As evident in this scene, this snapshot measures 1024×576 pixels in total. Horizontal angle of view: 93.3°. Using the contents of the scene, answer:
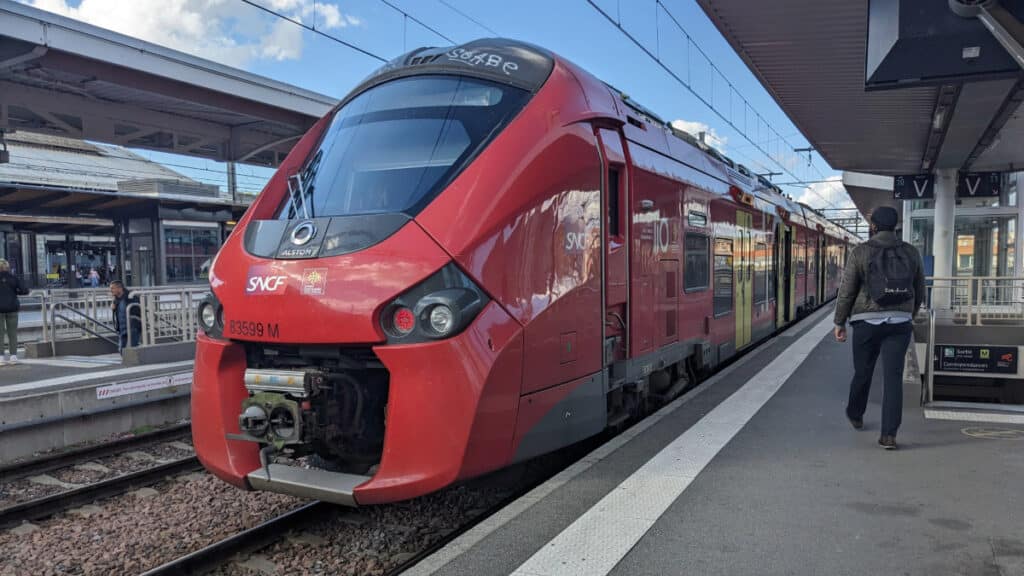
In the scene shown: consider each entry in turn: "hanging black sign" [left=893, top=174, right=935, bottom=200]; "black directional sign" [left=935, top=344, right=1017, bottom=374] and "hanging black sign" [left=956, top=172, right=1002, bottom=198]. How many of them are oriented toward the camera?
3

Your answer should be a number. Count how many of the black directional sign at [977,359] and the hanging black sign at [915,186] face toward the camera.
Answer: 2

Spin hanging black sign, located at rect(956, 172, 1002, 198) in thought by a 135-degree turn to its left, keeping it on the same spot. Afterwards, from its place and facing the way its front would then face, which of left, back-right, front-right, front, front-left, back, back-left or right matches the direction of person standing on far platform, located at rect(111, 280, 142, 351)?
back

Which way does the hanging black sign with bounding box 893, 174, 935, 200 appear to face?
toward the camera

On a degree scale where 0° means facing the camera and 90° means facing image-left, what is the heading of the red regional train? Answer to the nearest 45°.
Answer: approximately 45°

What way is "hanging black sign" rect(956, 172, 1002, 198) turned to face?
toward the camera

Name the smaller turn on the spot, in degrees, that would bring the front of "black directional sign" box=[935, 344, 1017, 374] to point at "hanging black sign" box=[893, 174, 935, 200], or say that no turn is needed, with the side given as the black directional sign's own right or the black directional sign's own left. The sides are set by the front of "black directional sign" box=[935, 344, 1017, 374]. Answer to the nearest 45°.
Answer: approximately 180°

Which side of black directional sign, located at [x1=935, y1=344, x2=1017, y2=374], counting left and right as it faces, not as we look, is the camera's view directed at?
front
